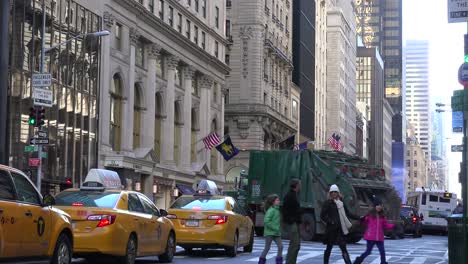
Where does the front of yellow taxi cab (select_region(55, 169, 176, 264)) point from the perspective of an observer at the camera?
facing away from the viewer and to the right of the viewer

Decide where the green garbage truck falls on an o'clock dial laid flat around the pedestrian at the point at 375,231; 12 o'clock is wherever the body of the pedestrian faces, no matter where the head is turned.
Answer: The green garbage truck is roughly at 7 o'clock from the pedestrian.

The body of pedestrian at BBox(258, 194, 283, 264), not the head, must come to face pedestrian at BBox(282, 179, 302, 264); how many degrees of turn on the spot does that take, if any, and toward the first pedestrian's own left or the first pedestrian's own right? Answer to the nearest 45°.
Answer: approximately 45° to the first pedestrian's own right

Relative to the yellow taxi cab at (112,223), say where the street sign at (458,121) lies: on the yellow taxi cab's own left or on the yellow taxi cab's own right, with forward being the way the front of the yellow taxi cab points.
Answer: on the yellow taxi cab's own right

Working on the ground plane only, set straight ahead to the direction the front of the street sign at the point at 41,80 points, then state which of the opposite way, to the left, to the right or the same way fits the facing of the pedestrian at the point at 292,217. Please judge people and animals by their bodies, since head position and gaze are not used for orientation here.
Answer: to the left

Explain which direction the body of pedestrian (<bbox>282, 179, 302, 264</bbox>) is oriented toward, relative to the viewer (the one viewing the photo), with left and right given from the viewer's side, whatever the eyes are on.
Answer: facing to the right of the viewer

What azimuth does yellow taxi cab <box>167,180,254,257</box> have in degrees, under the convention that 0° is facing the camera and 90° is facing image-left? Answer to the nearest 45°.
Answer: approximately 225°

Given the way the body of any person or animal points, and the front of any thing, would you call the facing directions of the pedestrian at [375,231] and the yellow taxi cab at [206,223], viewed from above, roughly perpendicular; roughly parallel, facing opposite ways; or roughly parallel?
roughly perpendicular
